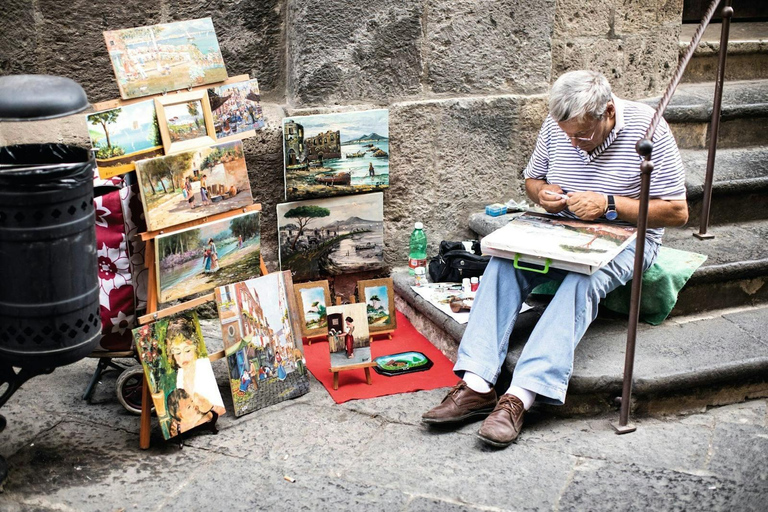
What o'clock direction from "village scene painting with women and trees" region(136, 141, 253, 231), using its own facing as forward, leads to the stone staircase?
The stone staircase is roughly at 9 o'clock from the village scene painting with women and trees.

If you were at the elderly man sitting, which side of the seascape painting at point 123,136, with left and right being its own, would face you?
left

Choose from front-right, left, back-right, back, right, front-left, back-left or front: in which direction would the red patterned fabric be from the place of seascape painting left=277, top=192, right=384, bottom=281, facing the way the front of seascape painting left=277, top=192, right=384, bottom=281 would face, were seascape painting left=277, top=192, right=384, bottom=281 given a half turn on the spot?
back-left

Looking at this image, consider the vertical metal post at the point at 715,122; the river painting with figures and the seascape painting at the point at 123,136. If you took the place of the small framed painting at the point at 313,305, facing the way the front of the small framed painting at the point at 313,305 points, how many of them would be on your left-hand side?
1

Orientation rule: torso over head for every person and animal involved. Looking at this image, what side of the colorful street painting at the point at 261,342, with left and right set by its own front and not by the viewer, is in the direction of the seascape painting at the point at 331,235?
back
